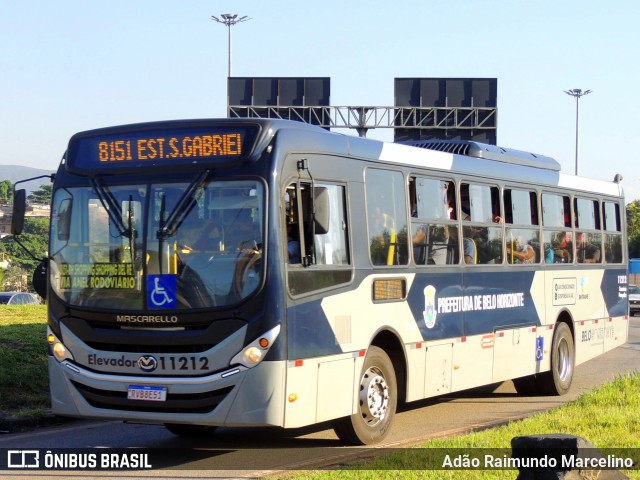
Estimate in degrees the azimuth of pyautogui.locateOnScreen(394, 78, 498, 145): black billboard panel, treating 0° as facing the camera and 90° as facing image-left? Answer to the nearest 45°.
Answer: approximately 180°

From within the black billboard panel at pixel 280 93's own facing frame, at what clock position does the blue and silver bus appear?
The blue and silver bus is roughly at 6 o'clock from the black billboard panel.

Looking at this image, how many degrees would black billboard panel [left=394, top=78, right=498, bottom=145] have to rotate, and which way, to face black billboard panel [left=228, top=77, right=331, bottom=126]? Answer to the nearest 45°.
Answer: approximately 90° to its left

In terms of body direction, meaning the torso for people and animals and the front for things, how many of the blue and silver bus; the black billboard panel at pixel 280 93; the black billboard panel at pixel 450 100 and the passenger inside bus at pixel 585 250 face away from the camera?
2

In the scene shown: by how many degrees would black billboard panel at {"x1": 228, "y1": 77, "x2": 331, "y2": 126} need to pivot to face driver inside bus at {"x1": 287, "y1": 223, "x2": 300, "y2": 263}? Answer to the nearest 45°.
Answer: approximately 180°

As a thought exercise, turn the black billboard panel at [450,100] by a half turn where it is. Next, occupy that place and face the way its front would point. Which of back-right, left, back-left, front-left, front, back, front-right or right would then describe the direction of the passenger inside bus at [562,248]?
front

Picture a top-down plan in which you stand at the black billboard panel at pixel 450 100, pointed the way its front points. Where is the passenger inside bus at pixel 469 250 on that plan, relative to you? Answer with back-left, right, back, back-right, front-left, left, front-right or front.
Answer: back

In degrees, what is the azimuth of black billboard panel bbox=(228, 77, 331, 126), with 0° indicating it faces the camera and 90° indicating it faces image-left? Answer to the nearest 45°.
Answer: approximately 180°

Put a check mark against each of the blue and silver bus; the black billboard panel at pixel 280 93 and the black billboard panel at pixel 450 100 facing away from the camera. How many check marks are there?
2

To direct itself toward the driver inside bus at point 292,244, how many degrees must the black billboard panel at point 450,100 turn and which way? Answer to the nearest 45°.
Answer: approximately 180°
